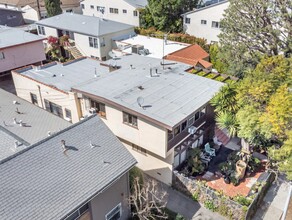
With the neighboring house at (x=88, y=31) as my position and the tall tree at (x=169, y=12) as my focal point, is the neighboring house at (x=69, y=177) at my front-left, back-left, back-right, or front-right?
back-right

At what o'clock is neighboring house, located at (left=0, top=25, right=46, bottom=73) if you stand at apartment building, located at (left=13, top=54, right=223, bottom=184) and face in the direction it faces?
The neighboring house is roughly at 6 o'clock from the apartment building.

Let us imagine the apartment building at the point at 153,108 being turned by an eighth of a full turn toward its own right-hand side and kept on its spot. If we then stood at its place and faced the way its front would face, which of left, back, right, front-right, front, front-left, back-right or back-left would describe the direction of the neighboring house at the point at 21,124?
right

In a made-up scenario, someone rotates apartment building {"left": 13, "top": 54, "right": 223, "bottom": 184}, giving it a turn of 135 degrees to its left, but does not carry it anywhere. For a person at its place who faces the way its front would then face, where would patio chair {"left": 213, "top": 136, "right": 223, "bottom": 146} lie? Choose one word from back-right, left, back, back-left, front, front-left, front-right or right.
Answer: right

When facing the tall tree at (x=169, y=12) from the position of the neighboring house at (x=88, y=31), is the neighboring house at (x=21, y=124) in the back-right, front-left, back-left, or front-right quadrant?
back-right

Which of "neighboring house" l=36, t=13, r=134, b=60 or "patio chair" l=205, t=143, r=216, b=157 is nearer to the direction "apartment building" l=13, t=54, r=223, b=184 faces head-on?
the patio chair

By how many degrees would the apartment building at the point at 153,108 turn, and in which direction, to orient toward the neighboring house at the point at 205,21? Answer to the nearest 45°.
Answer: approximately 90° to its left

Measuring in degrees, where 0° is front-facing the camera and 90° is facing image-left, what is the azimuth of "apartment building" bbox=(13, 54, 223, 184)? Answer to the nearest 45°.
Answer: approximately 315°

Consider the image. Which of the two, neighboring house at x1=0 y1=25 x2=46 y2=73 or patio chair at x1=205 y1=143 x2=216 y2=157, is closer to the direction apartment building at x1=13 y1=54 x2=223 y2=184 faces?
the patio chair

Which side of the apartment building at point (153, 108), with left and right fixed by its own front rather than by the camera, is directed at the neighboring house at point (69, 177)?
right
